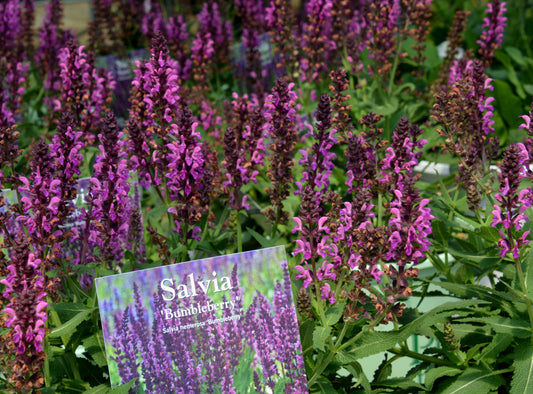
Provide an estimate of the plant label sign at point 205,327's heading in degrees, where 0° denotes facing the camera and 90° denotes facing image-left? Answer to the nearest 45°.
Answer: approximately 0°
